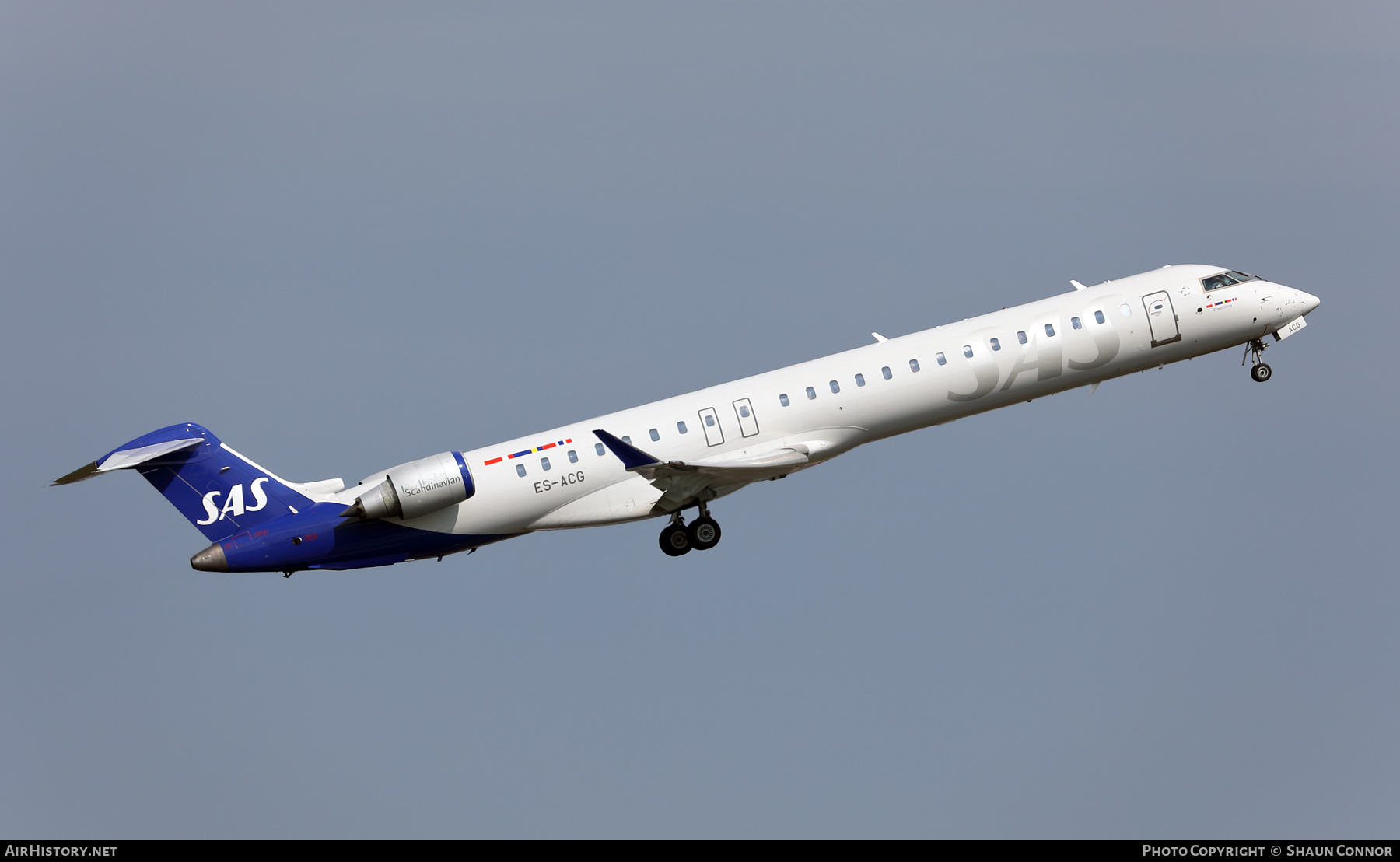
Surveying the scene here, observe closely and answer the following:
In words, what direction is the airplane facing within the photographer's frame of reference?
facing to the right of the viewer
